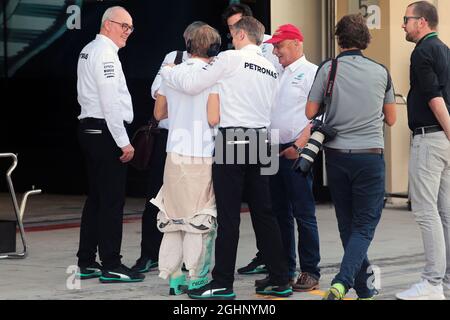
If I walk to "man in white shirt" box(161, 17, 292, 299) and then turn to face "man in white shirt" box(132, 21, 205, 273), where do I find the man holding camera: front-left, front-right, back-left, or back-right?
back-right

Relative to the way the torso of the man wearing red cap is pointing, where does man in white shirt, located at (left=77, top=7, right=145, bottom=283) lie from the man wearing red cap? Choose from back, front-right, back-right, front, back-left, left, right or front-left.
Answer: front-right

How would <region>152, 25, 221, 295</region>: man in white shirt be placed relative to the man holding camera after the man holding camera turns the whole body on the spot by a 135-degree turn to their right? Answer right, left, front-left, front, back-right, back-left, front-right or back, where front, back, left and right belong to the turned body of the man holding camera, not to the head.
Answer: back-right

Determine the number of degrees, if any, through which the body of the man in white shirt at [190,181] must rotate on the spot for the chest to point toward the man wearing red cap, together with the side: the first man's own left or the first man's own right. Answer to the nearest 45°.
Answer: approximately 45° to the first man's own right

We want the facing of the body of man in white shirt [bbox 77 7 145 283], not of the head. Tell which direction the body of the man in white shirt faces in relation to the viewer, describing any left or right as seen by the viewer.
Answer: facing to the right of the viewer

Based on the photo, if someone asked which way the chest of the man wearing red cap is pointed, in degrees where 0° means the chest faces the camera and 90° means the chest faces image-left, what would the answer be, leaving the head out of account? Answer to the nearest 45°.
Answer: approximately 45°

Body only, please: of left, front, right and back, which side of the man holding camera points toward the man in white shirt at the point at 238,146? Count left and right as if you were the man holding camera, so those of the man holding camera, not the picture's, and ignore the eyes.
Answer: left

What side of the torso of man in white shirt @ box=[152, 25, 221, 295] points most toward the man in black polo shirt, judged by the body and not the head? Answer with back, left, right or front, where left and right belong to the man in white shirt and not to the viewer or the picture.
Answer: right

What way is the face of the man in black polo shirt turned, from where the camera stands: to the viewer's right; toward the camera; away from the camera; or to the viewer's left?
to the viewer's left

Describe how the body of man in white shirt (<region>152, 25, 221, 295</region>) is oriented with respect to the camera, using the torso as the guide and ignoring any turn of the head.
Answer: away from the camera

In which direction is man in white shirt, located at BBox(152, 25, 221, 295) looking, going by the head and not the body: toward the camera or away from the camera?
away from the camera

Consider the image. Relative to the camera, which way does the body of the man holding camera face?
away from the camera
